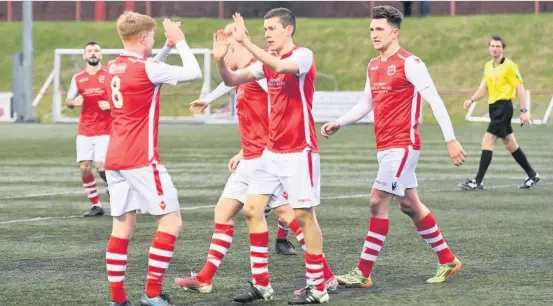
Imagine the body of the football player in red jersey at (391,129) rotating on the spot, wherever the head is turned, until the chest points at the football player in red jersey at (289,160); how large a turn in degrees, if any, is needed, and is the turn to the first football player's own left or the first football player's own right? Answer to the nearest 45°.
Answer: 0° — they already face them

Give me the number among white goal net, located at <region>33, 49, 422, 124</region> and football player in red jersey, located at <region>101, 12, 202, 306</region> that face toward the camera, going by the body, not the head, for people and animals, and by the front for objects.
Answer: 1

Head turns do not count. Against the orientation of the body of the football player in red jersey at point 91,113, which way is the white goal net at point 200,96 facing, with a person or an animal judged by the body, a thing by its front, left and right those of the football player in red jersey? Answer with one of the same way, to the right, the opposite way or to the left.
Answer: the same way

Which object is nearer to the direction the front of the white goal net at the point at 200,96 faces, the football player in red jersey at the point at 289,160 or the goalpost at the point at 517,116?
the football player in red jersey

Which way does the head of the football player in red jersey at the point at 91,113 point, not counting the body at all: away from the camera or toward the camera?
toward the camera

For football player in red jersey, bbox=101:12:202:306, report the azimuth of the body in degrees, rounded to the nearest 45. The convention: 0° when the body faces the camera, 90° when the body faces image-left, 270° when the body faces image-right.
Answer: approximately 225°

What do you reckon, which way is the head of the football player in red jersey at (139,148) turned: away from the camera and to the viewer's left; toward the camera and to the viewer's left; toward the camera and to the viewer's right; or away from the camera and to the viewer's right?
away from the camera and to the viewer's right

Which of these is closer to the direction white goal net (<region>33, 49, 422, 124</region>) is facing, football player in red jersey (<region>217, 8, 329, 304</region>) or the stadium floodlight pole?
the football player in red jersey

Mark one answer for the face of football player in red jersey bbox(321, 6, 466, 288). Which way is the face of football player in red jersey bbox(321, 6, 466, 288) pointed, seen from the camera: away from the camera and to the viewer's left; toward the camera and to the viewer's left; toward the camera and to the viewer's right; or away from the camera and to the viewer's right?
toward the camera and to the viewer's left

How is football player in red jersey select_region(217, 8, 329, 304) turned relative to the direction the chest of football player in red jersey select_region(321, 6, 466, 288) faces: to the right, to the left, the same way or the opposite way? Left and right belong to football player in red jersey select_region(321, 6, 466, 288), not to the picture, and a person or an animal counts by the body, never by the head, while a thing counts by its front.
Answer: the same way

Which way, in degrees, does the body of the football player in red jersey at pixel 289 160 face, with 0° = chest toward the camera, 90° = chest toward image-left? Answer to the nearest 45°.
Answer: approximately 45°

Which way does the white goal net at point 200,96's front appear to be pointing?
toward the camera

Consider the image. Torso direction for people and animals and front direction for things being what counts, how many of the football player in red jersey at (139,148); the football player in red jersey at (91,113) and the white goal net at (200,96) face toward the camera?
2

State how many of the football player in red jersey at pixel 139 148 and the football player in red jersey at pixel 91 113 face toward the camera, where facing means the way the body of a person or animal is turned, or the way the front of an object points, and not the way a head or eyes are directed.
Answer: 1

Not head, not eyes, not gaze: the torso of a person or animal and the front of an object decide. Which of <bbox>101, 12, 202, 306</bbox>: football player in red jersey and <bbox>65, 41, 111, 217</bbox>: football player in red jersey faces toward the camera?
<bbox>65, 41, 111, 217</bbox>: football player in red jersey

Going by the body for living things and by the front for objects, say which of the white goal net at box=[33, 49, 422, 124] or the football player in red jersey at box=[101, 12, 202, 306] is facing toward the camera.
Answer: the white goal net

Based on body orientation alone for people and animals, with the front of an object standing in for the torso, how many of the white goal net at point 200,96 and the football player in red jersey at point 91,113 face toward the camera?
2
